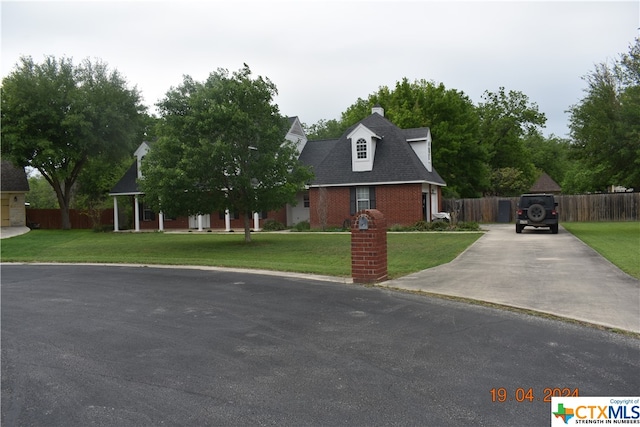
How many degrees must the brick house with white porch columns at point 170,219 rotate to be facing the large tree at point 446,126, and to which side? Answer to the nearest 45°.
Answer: approximately 90° to its left

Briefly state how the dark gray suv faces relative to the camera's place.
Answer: facing away from the viewer

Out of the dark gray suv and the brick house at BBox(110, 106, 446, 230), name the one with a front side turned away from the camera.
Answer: the dark gray suv

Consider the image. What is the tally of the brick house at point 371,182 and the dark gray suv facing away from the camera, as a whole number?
1

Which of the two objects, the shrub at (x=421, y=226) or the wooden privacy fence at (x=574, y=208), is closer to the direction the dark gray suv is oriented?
the wooden privacy fence

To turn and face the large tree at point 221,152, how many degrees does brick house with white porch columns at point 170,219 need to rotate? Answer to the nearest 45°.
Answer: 0° — it already faces it

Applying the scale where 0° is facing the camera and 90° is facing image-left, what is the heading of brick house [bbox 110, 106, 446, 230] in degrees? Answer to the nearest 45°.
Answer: approximately 0°

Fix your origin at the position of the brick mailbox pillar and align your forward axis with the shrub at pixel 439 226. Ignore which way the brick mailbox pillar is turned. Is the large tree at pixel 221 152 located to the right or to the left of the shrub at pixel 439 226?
left

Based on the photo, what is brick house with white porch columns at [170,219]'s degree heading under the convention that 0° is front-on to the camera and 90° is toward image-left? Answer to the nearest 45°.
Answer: approximately 0°

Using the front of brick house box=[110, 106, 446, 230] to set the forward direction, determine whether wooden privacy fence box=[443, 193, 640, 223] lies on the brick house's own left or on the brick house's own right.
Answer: on the brick house's own left
